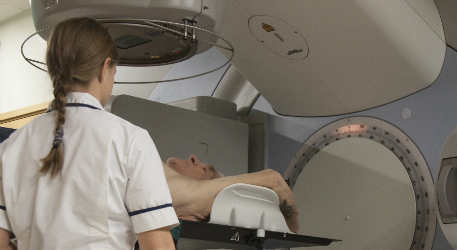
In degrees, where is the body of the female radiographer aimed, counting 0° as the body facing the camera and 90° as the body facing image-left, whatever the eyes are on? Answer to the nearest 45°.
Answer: approximately 225°

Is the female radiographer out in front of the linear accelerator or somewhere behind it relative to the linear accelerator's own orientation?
in front

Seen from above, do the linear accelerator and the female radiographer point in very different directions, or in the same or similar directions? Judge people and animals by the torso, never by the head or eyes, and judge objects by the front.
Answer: very different directions

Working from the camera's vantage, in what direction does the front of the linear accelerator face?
facing the viewer and to the left of the viewer

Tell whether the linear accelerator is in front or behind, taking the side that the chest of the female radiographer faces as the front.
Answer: in front

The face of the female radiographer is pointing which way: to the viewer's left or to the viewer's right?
to the viewer's right

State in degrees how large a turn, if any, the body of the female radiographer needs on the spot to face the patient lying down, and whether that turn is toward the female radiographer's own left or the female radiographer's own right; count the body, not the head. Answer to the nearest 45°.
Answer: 0° — they already face them
